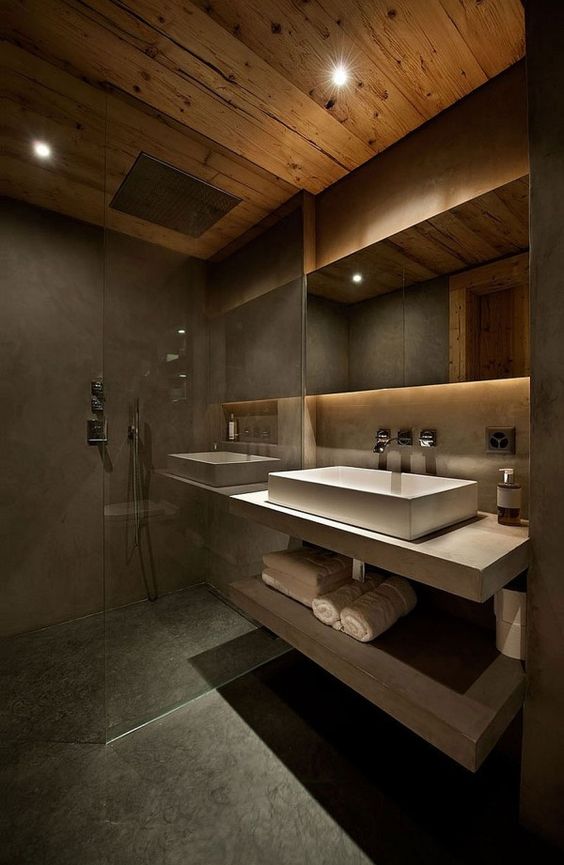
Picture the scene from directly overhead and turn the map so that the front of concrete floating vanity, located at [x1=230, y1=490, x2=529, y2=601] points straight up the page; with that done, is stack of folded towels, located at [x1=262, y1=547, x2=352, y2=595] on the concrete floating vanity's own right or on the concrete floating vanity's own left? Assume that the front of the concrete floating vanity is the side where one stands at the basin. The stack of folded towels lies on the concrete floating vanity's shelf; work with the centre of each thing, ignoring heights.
on the concrete floating vanity's own right

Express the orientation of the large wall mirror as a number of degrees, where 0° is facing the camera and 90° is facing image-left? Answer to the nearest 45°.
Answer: approximately 45°

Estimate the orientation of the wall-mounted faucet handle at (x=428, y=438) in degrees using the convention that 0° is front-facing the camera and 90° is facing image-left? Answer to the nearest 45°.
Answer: approximately 45°
